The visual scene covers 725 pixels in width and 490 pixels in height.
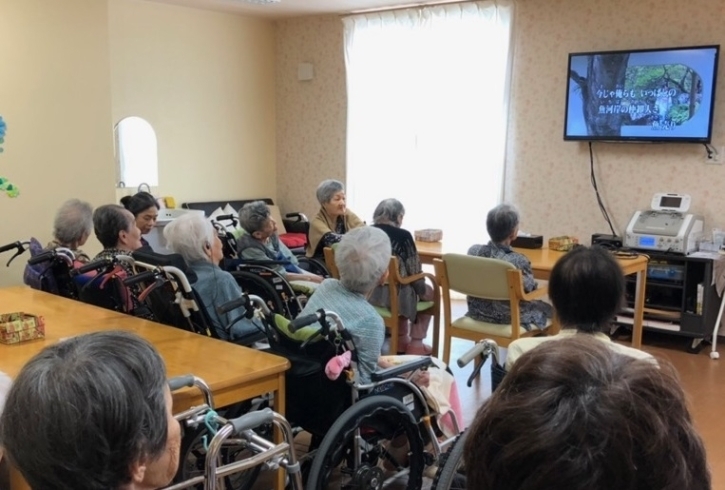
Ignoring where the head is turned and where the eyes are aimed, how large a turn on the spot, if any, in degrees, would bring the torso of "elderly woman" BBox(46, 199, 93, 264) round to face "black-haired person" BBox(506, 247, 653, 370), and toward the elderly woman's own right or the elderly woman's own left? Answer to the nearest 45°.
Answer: approximately 90° to the elderly woman's own right

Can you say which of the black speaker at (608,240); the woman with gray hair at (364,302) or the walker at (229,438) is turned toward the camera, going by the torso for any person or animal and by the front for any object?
the black speaker

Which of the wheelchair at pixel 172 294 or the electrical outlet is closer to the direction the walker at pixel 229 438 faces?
the electrical outlet

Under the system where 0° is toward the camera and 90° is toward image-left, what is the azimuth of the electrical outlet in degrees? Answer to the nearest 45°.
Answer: approximately 0°

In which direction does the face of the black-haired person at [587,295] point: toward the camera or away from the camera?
away from the camera

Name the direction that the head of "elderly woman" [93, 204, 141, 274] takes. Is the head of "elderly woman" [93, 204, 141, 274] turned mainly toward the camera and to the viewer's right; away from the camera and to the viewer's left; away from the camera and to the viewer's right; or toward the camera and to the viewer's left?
away from the camera and to the viewer's right

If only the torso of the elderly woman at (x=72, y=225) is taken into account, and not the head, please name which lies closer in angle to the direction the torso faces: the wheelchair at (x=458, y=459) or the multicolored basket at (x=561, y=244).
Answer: the multicolored basket

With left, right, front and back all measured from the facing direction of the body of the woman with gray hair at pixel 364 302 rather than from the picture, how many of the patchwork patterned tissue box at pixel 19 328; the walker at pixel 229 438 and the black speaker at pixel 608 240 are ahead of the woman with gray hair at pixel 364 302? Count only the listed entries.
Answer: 1

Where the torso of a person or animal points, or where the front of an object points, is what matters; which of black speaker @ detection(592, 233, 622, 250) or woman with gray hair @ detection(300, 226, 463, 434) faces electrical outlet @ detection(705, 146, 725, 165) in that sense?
the woman with gray hair

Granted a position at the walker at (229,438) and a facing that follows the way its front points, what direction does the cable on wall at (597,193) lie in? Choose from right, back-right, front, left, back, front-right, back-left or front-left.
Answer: front

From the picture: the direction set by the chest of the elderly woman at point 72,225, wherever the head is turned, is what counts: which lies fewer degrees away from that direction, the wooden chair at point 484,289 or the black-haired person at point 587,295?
the wooden chair

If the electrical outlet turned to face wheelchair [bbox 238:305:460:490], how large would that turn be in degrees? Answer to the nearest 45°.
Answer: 0° — it already faces it

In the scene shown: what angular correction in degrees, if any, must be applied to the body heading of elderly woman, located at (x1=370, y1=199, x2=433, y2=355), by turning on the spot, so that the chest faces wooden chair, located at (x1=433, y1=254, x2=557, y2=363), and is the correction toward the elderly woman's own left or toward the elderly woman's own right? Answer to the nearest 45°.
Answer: approximately 90° to the elderly woman's own right

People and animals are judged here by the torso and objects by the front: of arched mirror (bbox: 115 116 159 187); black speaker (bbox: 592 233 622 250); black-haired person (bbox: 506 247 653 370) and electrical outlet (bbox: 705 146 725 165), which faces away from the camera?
the black-haired person

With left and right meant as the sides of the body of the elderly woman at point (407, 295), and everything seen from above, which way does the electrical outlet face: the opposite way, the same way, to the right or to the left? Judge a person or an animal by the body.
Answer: the opposite way

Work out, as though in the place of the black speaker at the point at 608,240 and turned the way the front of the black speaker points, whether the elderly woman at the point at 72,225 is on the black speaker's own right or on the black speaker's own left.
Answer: on the black speaker's own right
